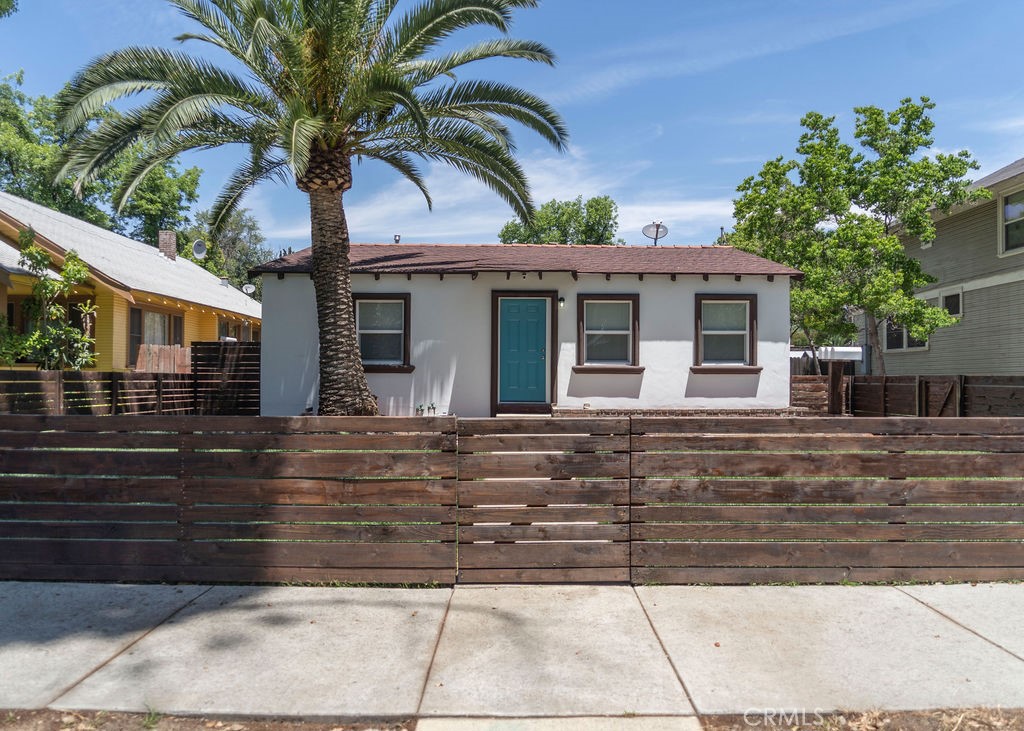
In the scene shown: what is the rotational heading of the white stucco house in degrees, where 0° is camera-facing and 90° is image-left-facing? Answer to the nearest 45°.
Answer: approximately 0°

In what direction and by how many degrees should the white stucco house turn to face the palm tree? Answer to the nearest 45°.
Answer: approximately 45° to its right

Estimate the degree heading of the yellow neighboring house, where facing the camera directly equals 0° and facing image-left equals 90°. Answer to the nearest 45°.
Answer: approximately 45°

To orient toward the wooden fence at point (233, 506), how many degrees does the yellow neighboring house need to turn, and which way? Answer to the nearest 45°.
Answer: approximately 45° to its left

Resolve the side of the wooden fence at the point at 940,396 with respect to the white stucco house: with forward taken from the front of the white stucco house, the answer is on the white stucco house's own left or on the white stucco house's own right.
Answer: on the white stucco house's own left

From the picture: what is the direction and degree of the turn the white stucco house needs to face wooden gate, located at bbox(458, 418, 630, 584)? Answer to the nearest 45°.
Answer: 0° — it already faces it

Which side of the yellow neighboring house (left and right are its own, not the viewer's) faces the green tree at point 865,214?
left

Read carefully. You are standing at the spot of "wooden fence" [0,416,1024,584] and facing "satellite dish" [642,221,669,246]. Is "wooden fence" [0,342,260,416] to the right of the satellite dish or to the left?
left

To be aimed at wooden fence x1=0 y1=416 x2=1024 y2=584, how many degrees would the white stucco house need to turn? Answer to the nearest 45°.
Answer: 0° — it already faces it

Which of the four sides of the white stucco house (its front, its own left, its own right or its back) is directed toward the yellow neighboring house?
right
